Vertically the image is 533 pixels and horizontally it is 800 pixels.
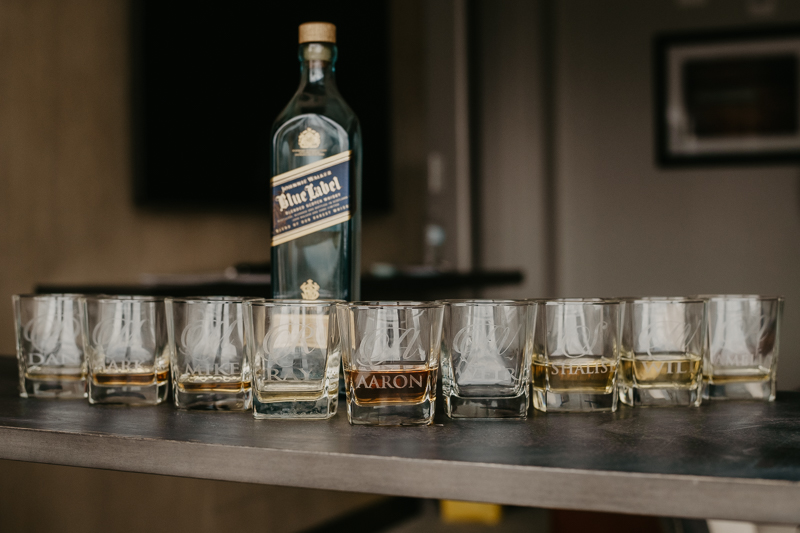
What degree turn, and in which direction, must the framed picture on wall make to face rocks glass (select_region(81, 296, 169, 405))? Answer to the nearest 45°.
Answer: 0° — it already faces it

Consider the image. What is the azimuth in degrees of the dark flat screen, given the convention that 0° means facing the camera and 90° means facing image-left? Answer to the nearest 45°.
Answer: approximately 0°

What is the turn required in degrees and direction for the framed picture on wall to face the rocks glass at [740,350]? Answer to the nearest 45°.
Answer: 0° — it already faces it

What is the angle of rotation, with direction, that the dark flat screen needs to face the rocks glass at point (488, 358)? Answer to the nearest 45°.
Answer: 0° — it already faces it

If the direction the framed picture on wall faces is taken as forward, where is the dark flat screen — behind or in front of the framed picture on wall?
in front

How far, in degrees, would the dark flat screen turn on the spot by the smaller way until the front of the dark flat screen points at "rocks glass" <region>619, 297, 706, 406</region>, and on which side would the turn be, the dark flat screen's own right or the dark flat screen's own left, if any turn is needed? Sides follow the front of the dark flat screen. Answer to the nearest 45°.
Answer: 0° — it already faces it

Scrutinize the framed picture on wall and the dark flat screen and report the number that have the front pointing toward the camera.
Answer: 2

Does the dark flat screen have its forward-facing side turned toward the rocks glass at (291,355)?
yes

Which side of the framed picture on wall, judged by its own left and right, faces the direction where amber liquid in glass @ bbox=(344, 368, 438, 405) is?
front

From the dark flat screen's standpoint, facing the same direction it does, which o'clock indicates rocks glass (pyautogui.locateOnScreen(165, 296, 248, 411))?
The rocks glass is roughly at 12 o'clock from the dark flat screen.

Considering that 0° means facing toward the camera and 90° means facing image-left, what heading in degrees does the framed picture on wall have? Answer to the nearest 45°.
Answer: approximately 0°

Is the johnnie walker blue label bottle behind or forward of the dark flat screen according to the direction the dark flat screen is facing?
forward
